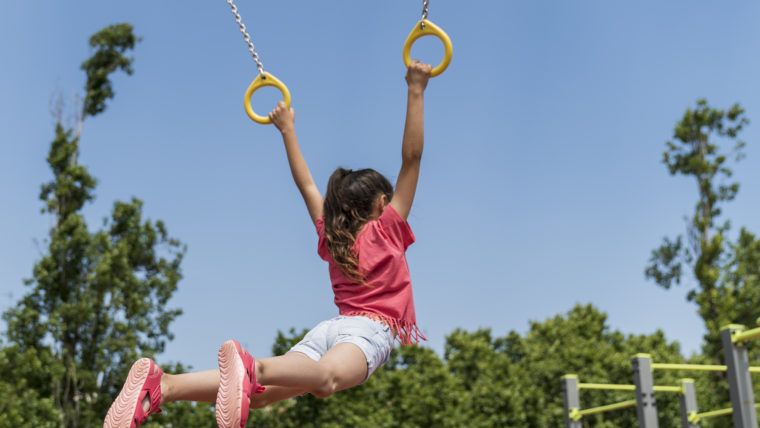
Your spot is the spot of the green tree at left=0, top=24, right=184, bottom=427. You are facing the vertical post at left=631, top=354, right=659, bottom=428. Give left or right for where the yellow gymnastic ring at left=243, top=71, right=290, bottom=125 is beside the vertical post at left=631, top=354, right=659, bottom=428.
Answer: right

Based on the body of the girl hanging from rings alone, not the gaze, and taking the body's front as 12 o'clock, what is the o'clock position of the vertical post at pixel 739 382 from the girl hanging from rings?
The vertical post is roughly at 12 o'clock from the girl hanging from rings.

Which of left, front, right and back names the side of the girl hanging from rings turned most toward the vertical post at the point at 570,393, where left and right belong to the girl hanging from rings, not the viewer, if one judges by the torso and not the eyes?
front

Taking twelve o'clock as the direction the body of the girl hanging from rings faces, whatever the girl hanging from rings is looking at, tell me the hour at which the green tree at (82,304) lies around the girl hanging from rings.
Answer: The green tree is roughly at 10 o'clock from the girl hanging from rings.

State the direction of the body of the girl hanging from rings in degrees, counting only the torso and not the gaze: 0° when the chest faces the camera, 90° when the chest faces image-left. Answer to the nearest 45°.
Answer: approximately 225°

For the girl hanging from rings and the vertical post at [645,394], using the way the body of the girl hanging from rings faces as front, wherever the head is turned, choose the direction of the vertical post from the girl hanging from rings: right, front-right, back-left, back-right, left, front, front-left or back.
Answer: front
